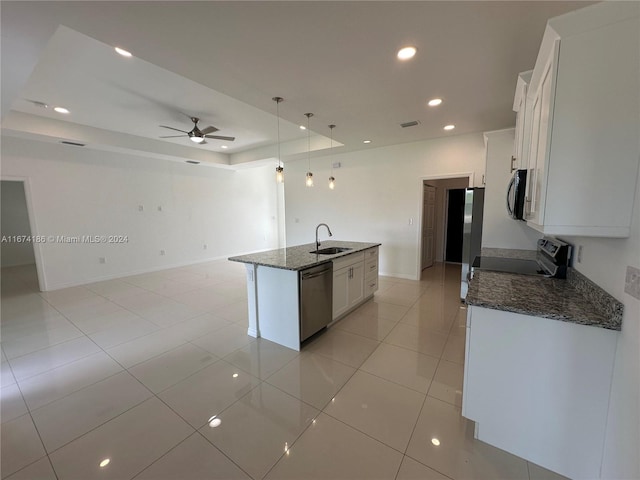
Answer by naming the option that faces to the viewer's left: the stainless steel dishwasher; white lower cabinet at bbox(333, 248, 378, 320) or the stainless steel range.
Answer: the stainless steel range

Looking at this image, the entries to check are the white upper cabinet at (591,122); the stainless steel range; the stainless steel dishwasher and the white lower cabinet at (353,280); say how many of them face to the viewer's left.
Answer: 2

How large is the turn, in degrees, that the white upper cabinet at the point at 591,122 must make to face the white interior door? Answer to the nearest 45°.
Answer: approximately 45° to its right

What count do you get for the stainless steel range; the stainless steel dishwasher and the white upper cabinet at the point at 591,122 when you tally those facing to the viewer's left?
2

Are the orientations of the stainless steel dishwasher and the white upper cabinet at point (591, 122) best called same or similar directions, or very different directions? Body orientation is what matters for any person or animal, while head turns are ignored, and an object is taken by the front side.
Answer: very different directions

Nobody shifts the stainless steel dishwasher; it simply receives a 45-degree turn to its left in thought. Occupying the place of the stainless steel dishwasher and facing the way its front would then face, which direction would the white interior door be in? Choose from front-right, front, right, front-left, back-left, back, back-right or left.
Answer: front-left

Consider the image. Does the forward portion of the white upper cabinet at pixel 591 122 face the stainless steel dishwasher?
yes

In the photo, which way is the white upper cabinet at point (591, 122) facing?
to the viewer's left

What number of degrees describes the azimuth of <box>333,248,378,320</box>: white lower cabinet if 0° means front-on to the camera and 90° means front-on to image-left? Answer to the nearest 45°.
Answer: approximately 315°

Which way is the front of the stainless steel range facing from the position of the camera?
facing to the left of the viewer

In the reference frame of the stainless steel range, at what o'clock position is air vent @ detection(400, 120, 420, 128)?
The air vent is roughly at 1 o'clock from the stainless steel range.
